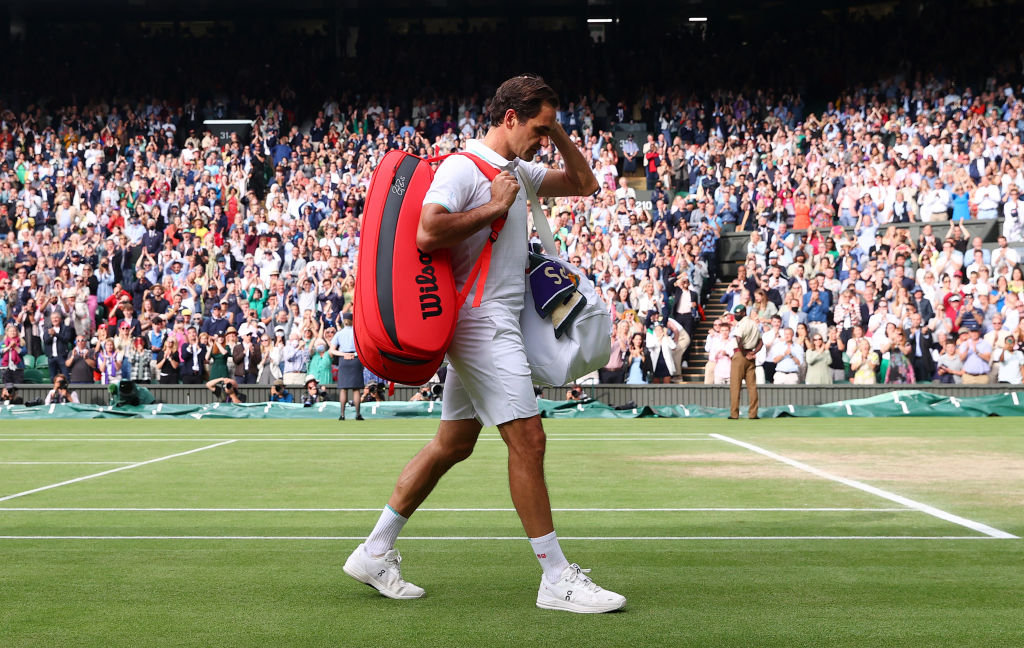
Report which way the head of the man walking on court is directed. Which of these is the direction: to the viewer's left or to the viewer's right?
to the viewer's right

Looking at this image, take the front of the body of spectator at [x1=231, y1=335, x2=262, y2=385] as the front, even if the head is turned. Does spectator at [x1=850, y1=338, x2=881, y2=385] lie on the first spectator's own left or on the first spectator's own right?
on the first spectator's own left

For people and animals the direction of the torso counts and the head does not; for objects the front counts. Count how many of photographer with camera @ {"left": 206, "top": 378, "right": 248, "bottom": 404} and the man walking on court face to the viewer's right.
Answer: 1

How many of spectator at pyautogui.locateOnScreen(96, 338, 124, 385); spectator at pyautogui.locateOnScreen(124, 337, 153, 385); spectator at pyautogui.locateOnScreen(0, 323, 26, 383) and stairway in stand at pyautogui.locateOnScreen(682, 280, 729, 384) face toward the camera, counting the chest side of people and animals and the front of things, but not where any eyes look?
4

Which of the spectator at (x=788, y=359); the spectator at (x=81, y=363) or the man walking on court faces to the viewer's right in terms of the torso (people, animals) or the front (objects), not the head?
the man walking on court

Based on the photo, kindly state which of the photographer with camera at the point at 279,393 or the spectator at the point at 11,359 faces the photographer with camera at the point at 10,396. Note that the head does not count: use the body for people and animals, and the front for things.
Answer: the spectator

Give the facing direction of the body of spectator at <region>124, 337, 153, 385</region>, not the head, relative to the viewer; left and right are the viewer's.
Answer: facing the viewer

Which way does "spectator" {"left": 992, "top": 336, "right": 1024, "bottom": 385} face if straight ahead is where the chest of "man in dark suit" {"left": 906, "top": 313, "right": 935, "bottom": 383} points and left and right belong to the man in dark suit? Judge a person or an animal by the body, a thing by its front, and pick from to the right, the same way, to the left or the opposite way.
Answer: the same way

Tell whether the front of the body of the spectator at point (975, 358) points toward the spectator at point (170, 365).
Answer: no

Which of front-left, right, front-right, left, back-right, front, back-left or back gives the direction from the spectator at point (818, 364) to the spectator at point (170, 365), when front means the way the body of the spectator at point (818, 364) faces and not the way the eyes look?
right

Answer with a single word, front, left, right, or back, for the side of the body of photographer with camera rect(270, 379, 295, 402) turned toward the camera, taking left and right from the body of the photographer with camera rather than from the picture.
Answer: front

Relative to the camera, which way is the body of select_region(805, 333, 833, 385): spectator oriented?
toward the camera

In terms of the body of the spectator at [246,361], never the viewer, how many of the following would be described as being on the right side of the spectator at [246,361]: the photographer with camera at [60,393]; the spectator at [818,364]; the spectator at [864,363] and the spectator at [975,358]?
1

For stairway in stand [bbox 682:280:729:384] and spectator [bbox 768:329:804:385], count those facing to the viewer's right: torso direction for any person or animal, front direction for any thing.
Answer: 0

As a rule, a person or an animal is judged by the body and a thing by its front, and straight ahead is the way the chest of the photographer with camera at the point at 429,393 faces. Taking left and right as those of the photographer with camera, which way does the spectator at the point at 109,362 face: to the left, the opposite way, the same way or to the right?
the same way

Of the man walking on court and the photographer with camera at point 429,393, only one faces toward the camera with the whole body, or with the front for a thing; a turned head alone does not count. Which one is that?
the photographer with camera

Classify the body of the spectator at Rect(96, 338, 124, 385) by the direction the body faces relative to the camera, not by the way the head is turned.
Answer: toward the camera

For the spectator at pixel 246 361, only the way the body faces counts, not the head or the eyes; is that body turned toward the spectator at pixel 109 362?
no

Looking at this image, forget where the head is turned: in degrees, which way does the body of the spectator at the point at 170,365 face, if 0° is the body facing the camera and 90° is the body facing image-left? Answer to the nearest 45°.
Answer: approximately 0°
